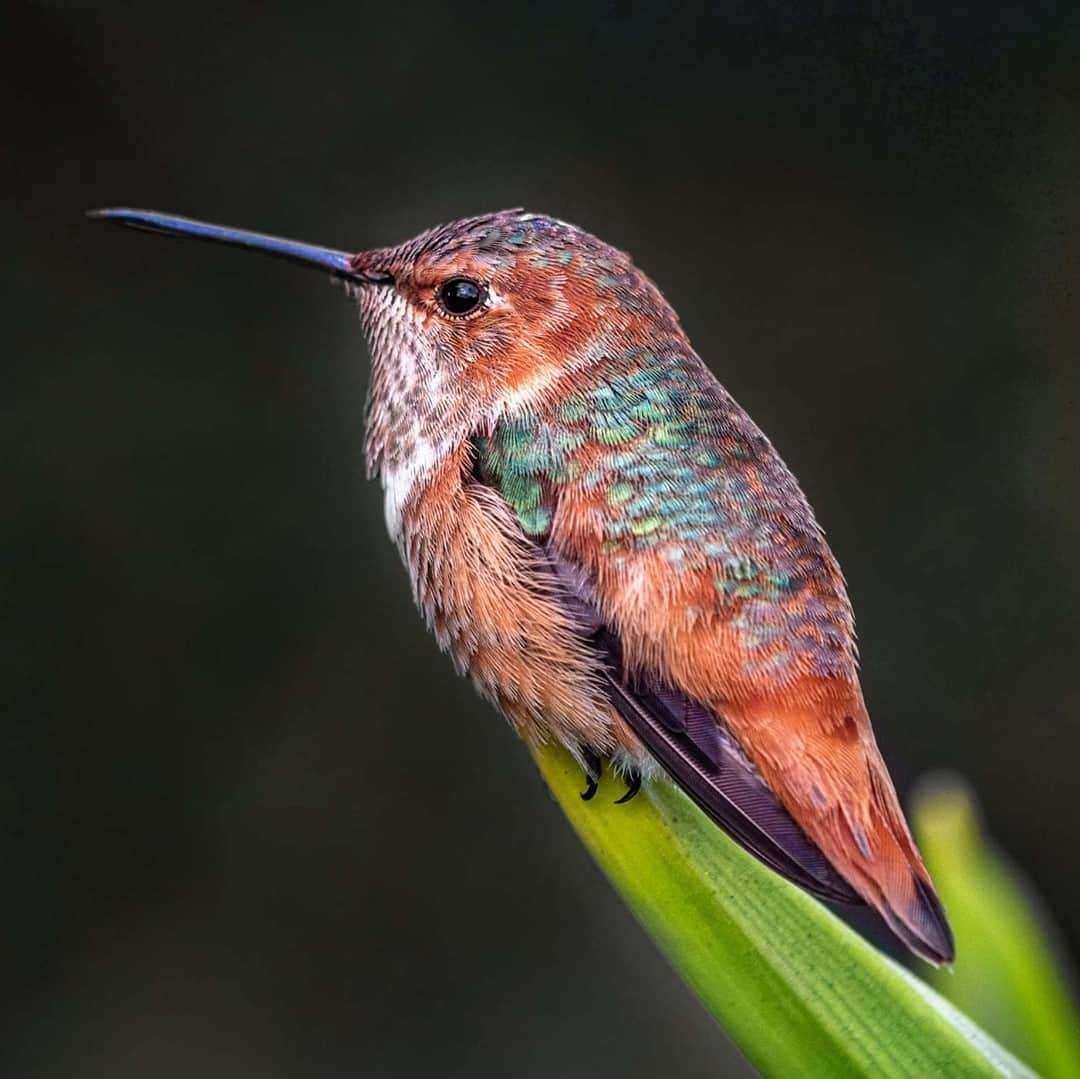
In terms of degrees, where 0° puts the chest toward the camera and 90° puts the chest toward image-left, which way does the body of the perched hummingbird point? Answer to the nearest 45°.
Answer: approximately 90°

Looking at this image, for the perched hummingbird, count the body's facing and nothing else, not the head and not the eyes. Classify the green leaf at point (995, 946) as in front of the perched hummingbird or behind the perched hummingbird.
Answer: behind
